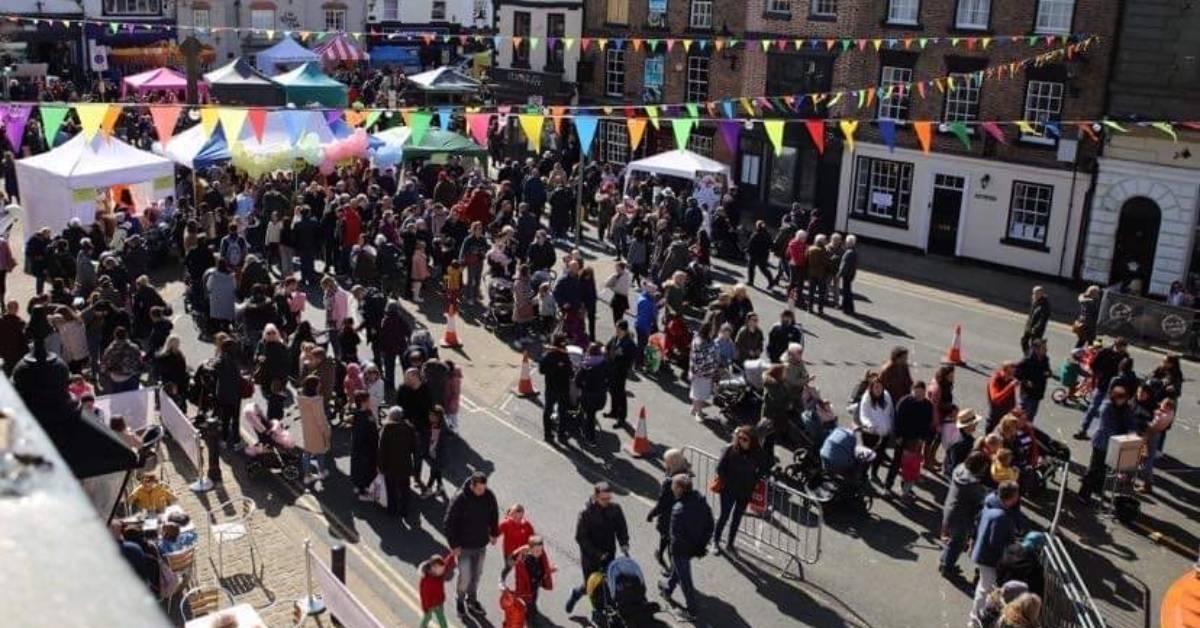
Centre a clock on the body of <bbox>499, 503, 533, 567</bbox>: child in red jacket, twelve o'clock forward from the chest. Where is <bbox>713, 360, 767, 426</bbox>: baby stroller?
The baby stroller is roughly at 7 o'clock from the child in red jacket.

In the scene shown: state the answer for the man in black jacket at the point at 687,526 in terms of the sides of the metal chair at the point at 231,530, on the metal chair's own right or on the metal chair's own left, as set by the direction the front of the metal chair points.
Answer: on the metal chair's own left

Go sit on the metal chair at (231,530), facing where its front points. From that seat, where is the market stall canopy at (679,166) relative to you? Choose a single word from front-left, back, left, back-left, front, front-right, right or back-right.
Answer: back

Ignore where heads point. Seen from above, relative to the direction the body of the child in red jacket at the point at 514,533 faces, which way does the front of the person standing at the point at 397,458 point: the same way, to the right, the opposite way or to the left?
the opposite way

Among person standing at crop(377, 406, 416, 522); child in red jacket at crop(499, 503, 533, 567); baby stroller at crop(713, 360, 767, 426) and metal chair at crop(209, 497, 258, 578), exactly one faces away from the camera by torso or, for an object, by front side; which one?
the person standing

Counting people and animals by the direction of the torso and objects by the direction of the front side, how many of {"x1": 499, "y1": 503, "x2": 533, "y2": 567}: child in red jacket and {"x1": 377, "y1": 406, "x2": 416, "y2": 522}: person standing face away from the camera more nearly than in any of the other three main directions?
1

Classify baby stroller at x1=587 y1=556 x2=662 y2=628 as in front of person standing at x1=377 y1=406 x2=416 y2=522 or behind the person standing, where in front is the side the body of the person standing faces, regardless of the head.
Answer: behind

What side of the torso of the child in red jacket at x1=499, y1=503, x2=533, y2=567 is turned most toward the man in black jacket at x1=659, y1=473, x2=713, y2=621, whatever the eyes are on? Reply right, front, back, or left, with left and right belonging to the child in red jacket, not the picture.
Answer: left
